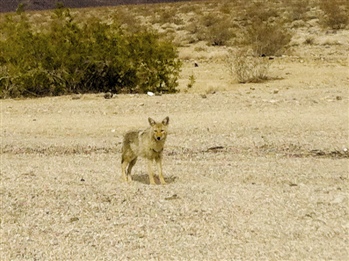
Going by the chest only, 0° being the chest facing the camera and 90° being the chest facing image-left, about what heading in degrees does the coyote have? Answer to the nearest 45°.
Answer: approximately 315°

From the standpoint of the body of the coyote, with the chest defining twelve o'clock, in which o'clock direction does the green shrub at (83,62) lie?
The green shrub is roughly at 7 o'clock from the coyote.

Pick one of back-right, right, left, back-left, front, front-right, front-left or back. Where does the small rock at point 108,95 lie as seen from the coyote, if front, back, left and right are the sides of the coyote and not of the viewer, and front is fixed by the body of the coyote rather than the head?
back-left

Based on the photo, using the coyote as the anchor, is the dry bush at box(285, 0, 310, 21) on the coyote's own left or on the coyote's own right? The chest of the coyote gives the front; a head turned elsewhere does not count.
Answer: on the coyote's own left
